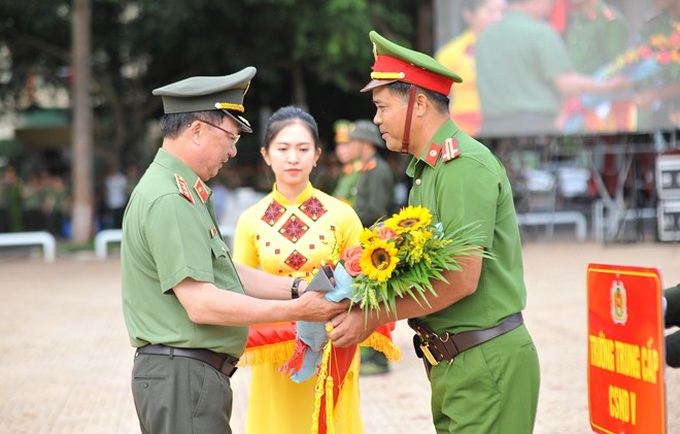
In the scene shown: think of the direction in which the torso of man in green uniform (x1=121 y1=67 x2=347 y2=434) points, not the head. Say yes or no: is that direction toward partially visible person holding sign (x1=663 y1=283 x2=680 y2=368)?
yes

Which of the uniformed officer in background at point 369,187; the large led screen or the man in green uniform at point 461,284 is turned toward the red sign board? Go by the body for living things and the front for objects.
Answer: the large led screen

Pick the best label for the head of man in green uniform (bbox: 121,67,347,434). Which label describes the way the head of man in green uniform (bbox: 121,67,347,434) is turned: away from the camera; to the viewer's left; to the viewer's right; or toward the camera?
to the viewer's right

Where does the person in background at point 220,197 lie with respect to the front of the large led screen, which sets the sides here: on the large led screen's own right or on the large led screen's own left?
on the large led screen's own right

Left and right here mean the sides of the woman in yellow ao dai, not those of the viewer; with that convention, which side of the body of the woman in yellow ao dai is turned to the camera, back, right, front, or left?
front

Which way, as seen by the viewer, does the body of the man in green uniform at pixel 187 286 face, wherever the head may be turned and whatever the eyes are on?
to the viewer's right

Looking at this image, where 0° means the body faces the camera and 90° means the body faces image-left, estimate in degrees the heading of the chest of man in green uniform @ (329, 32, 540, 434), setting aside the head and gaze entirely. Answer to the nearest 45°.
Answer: approximately 90°

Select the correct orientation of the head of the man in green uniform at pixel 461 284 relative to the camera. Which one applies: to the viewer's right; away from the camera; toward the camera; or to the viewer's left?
to the viewer's left

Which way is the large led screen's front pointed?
toward the camera

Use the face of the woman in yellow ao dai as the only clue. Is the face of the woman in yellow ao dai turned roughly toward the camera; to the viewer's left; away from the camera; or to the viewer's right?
toward the camera

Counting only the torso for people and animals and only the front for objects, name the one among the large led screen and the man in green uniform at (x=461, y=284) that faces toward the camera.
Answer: the large led screen
